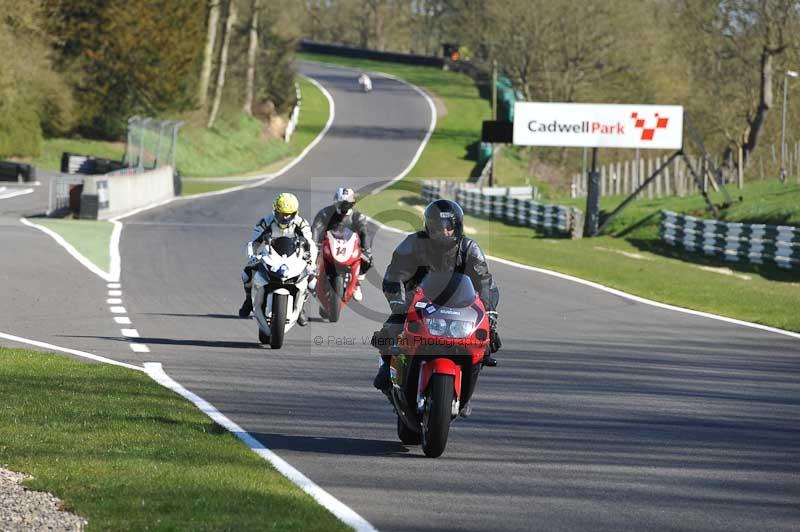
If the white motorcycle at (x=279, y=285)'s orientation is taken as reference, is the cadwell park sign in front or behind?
behind

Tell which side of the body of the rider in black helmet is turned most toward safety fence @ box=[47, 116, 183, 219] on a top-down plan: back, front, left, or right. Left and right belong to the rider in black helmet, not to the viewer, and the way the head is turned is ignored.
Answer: back

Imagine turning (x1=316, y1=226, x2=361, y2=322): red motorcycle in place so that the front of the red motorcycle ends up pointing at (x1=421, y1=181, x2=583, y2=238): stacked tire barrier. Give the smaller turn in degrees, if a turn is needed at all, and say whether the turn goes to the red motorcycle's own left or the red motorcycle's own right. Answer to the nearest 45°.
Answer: approximately 180°

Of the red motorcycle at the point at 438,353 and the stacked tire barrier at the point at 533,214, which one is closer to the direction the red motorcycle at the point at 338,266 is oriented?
the red motorcycle
